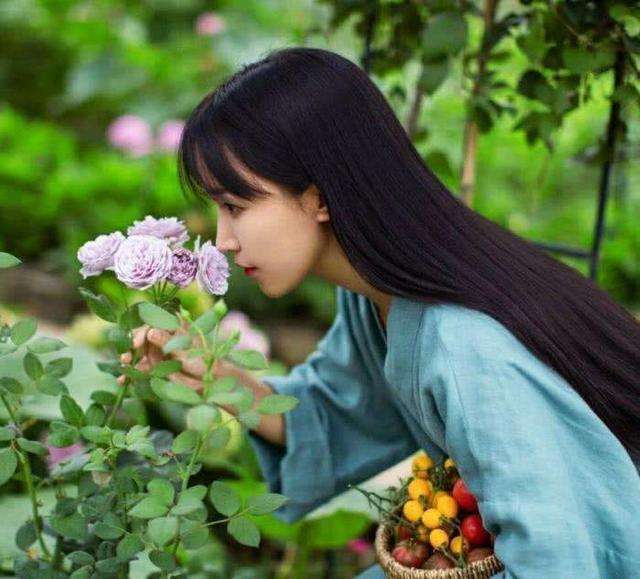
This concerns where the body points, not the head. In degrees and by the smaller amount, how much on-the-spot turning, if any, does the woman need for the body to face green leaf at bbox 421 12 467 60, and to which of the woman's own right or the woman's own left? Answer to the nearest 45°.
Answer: approximately 90° to the woman's own right

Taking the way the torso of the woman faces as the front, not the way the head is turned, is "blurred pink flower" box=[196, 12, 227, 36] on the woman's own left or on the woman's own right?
on the woman's own right

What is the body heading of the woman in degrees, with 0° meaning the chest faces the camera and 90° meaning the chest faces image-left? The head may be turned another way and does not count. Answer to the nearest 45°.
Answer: approximately 90°
